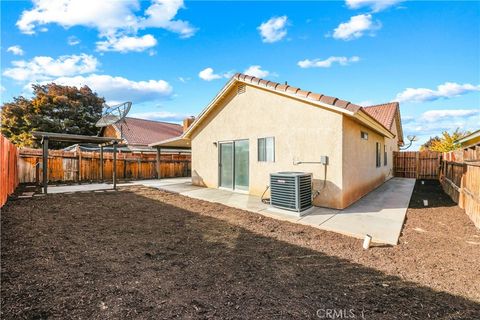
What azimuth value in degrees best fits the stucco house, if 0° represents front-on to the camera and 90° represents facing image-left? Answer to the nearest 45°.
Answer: approximately 225°

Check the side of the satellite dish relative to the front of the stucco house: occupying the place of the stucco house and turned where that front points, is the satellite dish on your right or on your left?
on your left

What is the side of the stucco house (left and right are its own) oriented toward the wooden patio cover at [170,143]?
left

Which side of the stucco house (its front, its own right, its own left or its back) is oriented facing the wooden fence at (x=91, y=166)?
left
